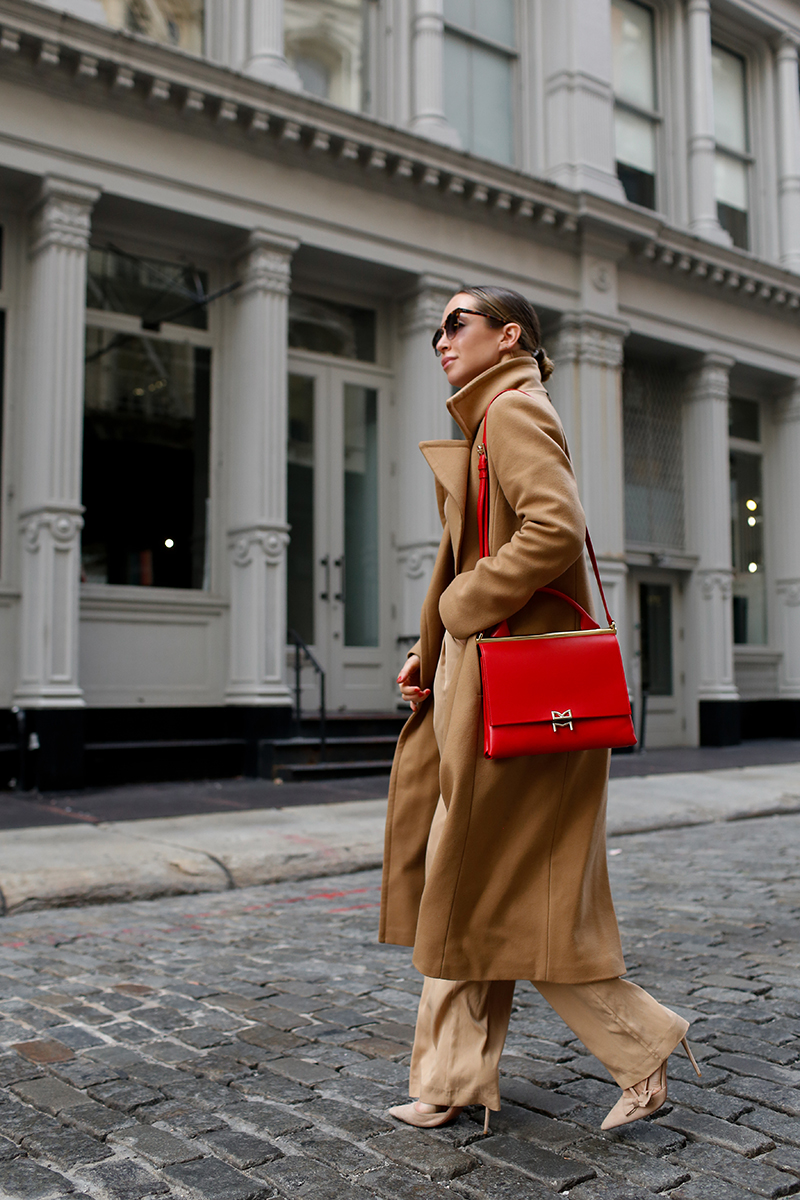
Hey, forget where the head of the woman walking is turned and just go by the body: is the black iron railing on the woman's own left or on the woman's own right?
on the woman's own right

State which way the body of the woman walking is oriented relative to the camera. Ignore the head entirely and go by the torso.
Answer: to the viewer's left

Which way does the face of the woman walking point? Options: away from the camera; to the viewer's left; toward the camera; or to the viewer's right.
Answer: to the viewer's left
